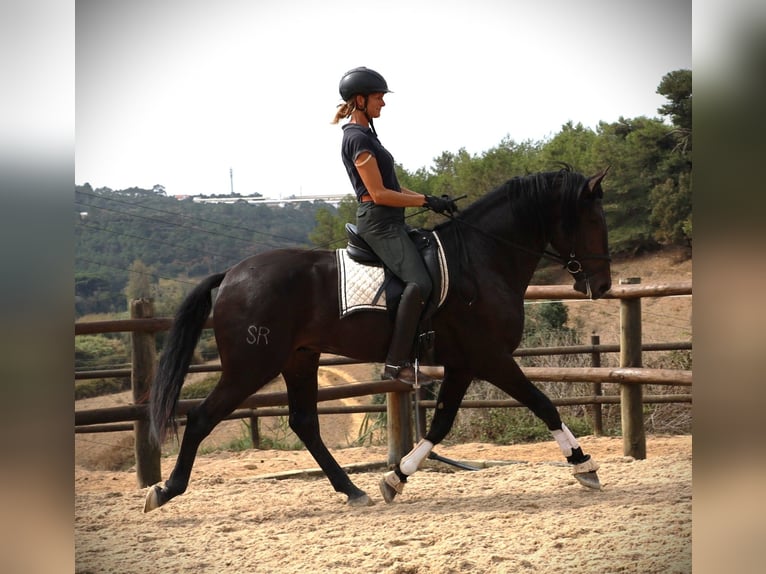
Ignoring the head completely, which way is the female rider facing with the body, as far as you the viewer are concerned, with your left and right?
facing to the right of the viewer

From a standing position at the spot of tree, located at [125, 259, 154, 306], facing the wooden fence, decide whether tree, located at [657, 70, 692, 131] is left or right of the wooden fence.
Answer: left

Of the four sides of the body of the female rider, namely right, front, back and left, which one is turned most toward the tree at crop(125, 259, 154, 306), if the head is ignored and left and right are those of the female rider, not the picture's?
left

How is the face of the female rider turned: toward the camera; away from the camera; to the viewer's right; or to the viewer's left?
to the viewer's right

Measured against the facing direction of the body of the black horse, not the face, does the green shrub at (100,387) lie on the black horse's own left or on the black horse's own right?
on the black horse's own left

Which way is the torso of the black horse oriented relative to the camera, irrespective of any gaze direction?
to the viewer's right

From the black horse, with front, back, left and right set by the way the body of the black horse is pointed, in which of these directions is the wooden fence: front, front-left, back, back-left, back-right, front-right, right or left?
left

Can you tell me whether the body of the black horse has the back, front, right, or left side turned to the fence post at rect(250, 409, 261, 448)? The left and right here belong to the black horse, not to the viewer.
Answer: left

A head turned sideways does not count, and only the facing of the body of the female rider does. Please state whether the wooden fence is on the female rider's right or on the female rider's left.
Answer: on the female rider's left
